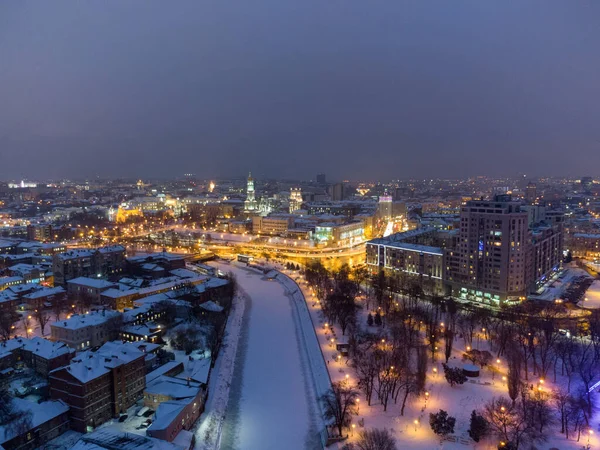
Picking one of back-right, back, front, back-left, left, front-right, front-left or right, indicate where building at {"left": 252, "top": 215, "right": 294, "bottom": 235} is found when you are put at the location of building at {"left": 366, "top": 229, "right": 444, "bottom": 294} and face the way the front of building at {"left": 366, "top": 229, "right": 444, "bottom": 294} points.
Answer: right

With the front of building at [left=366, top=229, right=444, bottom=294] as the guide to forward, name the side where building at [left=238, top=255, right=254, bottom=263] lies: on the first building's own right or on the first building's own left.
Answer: on the first building's own right

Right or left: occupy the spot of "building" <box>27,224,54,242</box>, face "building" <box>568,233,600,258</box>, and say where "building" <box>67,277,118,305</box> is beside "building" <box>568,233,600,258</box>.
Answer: right

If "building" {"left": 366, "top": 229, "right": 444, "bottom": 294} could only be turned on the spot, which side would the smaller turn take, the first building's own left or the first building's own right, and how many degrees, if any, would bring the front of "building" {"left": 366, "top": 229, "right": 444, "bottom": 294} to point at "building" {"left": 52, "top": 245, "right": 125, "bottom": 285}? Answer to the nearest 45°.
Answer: approximately 45° to the first building's own right

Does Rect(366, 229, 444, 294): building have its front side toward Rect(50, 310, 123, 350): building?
yes

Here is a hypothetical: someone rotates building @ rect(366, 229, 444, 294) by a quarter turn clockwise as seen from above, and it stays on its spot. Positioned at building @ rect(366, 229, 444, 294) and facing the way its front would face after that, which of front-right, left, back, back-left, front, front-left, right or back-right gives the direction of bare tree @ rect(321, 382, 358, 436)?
back-left

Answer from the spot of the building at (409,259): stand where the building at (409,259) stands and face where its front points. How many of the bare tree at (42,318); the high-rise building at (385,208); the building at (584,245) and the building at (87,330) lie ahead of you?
2

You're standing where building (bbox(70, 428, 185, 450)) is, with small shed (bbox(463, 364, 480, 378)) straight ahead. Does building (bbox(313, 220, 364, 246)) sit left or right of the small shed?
left

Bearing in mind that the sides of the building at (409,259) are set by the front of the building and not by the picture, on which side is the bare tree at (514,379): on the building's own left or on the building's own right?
on the building's own left

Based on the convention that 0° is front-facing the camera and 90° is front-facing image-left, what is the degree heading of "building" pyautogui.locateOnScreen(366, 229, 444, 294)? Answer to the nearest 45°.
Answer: approximately 45°

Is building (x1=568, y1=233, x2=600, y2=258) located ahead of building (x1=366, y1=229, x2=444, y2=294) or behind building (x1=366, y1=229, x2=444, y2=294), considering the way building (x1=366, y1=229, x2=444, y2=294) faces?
behind

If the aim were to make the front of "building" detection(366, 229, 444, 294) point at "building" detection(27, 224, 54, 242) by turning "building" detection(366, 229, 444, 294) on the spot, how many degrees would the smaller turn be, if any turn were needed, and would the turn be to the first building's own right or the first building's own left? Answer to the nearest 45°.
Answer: approximately 45° to the first building's own right

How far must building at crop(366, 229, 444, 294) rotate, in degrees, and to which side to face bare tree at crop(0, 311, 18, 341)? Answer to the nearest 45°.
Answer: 0° — it already faces it
